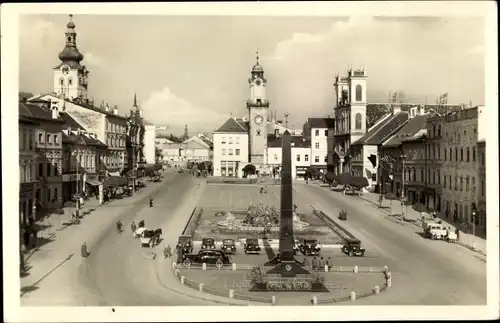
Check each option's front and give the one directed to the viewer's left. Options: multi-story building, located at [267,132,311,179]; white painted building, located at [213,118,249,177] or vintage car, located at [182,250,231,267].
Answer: the vintage car

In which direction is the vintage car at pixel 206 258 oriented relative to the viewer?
to the viewer's left

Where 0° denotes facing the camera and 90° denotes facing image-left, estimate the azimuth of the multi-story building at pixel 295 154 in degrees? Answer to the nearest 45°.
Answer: approximately 0°

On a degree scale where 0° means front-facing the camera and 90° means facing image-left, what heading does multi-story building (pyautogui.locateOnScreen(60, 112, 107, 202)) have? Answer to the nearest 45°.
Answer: approximately 315°

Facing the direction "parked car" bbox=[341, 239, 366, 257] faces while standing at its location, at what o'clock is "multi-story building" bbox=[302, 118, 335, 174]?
The multi-story building is roughly at 7 o'clock from the parked car.

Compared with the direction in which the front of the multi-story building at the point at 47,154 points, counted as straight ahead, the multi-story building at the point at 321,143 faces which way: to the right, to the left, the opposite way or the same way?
to the right

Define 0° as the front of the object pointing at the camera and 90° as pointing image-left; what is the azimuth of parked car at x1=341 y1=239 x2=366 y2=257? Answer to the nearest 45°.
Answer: approximately 315°
